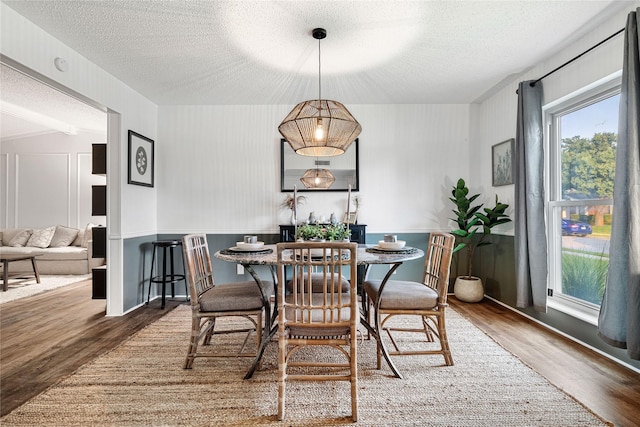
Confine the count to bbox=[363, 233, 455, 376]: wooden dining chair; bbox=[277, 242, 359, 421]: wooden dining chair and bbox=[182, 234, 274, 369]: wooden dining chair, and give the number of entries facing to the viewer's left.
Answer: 1

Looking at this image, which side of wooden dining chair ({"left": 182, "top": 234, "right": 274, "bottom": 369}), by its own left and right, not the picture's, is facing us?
right

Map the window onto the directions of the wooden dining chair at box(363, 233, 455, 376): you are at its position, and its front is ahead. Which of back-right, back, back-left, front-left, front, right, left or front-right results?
back-right

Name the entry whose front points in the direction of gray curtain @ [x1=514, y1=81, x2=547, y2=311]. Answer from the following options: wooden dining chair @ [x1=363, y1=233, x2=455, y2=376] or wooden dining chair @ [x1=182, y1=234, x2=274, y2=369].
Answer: wooden dining chair @ [x1=182, y1=234, x2=274, y2=369]

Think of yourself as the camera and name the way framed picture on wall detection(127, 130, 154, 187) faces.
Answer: facing the viewer and to the right of the viewer

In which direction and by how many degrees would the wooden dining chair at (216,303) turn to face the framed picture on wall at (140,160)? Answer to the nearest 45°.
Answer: approximately 135° to its left

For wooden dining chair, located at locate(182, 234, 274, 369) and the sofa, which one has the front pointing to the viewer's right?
the wooden dining chair

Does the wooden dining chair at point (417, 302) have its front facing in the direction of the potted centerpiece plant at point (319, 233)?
yes

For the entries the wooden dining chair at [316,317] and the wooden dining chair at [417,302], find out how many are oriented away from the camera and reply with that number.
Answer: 1

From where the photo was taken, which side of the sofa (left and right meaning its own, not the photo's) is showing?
front

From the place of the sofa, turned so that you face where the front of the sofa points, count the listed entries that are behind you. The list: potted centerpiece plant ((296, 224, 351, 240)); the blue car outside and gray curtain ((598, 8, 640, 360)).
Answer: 0

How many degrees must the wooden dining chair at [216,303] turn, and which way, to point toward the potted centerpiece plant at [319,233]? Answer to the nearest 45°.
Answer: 0° — it already faces it

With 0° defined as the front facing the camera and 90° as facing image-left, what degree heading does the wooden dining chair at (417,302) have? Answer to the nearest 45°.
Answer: approximately 90°

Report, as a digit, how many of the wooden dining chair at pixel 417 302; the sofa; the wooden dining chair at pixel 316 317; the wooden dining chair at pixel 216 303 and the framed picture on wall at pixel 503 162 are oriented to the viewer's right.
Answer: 1

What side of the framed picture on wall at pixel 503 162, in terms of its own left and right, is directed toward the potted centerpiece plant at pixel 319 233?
front

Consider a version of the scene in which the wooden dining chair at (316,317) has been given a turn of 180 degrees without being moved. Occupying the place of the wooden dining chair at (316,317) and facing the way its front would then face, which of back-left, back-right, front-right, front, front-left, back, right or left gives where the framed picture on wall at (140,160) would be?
back-right

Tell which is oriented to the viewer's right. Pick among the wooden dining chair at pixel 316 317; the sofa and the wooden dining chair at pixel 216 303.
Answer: the wooden dining chair at pixel 216 303

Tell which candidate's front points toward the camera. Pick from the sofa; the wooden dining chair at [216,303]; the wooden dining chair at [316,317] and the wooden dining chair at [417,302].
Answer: the sofa

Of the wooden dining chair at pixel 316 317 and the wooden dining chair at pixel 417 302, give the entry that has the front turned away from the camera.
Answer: the wooden dining chair at pixel 316 317

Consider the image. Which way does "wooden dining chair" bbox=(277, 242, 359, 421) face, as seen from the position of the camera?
facing away from the viewer
